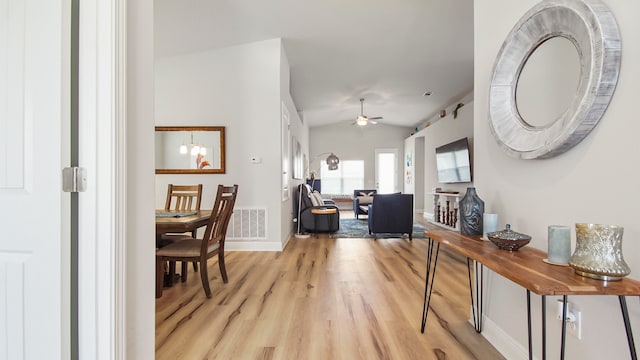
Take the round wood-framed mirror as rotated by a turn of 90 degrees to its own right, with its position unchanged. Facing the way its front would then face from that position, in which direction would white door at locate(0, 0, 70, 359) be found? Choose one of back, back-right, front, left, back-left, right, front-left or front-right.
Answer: left

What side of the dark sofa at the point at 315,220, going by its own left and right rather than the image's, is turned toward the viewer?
right

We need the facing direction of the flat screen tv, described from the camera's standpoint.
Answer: facing the viewer and to the left of the viewer

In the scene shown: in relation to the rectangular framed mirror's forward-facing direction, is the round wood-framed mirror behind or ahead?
ahead

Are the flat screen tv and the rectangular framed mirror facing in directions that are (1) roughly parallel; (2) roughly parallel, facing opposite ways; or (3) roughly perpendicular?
roughly perpendicular

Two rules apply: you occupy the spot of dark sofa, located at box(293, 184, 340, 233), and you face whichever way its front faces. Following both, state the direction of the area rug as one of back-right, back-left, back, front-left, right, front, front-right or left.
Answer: front

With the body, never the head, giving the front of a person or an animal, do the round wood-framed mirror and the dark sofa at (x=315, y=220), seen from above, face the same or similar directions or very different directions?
very different directions

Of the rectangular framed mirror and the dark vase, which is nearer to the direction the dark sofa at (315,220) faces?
the dark vase

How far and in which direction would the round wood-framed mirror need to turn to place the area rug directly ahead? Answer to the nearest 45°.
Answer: approximately 90° to its right

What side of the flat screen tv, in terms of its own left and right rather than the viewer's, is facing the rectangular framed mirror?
front

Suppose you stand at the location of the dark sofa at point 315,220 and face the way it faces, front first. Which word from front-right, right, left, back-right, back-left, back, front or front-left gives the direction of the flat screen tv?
front

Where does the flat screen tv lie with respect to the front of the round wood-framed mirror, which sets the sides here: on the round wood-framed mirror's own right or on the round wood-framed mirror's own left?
on the round wood-framed mirror's own right

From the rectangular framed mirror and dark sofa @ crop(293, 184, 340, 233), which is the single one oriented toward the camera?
the rectangular framed mirror

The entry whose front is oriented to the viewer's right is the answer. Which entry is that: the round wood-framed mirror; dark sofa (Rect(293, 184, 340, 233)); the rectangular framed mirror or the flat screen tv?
the dark sofa

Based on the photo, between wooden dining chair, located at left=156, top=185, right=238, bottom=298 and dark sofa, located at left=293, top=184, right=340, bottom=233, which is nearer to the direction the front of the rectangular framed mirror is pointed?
the wooden dining chair

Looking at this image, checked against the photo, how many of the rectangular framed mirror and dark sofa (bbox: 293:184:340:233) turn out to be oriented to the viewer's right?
1

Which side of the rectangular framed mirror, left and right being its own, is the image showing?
front

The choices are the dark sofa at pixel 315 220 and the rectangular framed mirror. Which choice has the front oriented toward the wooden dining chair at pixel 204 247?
the rectangular framed mirror

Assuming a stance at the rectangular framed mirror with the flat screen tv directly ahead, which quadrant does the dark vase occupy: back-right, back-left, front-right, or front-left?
front-right

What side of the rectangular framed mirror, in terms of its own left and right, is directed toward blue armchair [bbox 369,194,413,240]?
left

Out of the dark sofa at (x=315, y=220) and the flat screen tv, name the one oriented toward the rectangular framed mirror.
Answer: the flat screen tv
